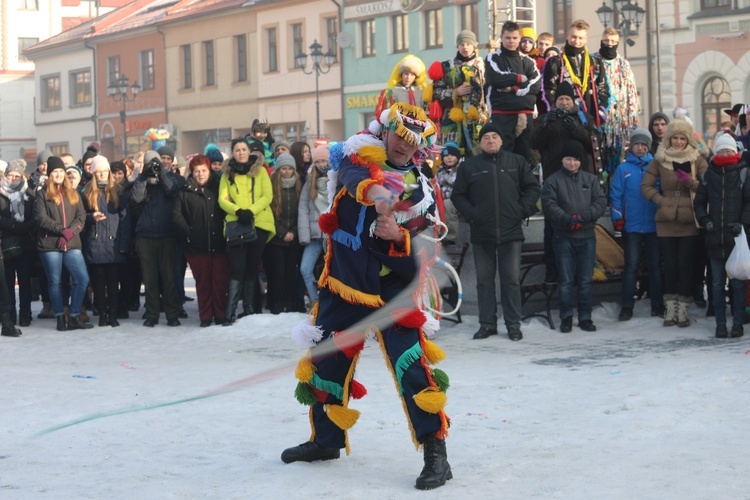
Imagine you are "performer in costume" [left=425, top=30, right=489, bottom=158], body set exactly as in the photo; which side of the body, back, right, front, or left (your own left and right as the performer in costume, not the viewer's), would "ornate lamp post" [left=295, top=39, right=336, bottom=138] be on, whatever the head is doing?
back

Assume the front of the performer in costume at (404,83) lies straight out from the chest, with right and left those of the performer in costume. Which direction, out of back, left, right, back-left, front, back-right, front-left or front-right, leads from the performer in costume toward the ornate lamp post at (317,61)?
back

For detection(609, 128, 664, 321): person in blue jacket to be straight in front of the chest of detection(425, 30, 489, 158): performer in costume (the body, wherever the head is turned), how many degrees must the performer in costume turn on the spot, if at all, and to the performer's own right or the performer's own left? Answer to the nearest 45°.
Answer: approximately 45° to the performer's own left

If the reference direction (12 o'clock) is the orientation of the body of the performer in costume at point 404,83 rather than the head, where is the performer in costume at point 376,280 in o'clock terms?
the performer in costume at point 376,280 is roughly at 12 o'clock from the performer in costume at point 404,83.

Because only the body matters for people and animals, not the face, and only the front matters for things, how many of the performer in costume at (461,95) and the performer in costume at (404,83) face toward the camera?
2

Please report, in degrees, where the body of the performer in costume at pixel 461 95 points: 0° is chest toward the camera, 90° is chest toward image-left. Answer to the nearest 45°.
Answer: approximately 0°

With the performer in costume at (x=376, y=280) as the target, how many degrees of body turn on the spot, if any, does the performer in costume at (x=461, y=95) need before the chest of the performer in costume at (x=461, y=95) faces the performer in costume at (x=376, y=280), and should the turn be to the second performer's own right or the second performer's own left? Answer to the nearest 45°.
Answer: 0° — they already face them

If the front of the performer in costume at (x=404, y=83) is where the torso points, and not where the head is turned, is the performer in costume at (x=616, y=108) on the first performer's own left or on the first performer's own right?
on the first performer's own left
